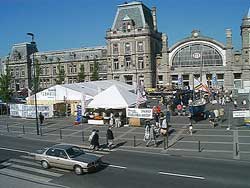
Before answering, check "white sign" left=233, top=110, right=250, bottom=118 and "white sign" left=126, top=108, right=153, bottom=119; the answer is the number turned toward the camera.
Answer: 2

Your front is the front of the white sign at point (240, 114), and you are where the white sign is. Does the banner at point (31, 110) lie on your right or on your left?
on your right

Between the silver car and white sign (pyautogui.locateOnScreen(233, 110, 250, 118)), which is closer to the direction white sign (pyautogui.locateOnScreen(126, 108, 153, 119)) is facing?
the silver car

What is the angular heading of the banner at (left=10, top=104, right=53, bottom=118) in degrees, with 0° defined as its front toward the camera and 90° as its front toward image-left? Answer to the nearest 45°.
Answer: approximately 0°

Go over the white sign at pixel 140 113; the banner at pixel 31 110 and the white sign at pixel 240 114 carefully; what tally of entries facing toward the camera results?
3

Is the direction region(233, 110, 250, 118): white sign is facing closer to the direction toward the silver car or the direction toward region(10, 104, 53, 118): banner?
the silver car

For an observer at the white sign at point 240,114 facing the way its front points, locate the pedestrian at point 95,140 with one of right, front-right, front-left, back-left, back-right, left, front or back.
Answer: front-right

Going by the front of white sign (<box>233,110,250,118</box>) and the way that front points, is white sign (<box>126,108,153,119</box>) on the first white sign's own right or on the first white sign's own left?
on the first white sign's own right

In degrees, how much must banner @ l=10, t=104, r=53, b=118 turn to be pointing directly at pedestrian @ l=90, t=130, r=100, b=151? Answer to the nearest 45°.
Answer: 0° — it already faces them

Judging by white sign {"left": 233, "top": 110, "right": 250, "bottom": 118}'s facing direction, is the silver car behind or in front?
in front
